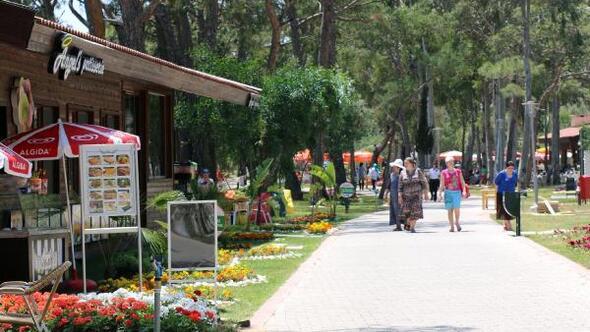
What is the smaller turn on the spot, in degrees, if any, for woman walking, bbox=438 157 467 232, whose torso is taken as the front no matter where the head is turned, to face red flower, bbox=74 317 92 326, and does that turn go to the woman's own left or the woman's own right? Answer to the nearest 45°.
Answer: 0° — they already face it

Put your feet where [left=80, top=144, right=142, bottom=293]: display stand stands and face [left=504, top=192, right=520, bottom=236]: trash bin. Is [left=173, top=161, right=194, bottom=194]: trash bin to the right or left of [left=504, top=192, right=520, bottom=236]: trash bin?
left

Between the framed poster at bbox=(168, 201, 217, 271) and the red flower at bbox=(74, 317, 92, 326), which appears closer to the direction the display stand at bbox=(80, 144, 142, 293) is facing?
the red flower

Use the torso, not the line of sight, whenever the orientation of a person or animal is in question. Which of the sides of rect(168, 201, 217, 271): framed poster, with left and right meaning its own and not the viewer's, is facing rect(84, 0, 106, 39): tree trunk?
back

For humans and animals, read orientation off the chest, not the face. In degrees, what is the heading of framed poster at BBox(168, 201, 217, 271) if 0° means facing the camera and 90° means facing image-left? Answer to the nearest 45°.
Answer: approximately 0°

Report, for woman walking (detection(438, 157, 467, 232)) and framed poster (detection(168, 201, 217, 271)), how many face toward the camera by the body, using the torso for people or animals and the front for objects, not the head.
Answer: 2

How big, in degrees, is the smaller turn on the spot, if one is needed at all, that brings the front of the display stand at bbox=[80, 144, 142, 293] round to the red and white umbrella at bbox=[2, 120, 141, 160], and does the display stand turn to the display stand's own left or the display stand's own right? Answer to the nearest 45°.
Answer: approximately 135° to the display stand's own right

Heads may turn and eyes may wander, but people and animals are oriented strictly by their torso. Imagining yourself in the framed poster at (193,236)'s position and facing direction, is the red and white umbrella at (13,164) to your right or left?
on your right
